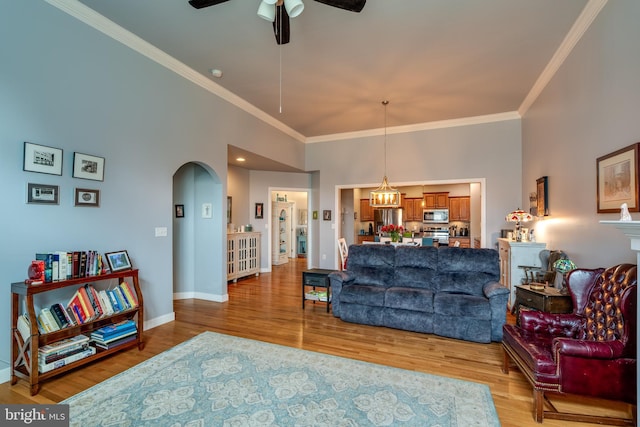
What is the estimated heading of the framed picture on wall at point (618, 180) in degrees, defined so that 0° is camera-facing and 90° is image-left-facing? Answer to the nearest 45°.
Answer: approximately 45°

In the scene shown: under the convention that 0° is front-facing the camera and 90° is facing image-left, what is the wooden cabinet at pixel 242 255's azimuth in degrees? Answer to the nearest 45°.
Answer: approximately 315°

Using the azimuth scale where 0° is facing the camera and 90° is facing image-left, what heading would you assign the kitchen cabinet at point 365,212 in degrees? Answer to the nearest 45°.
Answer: approximately 0°

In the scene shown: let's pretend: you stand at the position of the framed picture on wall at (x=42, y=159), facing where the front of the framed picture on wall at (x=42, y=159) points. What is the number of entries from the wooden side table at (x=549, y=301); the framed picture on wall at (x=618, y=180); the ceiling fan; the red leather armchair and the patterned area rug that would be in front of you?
5

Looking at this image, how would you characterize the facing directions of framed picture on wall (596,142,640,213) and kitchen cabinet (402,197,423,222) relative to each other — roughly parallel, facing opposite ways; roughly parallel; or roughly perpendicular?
roughly perpendicular

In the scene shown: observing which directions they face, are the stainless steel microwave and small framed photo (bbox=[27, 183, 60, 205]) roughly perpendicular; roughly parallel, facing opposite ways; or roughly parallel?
roughly perpendicular

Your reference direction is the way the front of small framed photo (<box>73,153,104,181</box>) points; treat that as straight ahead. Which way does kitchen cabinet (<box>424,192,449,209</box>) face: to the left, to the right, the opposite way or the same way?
to the right

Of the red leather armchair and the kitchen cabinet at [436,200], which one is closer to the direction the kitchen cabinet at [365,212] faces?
the red leather armchair

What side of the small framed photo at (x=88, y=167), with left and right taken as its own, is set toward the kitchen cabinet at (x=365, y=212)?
left

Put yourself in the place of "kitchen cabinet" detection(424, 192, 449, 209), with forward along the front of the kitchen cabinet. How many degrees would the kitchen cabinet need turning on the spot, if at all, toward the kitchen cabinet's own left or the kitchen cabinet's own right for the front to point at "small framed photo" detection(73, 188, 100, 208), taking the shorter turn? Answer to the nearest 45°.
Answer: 0° — it already faces it

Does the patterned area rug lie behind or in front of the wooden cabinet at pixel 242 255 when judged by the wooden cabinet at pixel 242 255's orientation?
in front

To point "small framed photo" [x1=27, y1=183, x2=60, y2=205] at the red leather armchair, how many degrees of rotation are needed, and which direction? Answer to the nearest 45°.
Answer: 0° — it already faces it

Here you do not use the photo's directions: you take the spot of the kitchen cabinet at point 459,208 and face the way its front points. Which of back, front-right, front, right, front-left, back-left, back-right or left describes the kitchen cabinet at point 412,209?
right

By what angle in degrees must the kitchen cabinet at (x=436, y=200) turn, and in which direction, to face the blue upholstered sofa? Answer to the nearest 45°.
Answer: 0° — it already faces it

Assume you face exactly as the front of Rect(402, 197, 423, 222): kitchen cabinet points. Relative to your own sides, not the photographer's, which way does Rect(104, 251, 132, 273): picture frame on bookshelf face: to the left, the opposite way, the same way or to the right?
to the left
